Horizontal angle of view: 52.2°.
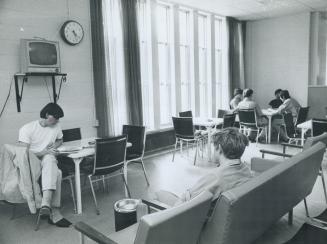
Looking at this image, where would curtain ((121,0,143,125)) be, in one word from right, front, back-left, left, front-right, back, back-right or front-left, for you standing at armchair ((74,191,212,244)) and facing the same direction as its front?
front-right

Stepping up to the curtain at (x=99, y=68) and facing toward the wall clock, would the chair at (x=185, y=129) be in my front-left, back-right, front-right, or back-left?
back-left

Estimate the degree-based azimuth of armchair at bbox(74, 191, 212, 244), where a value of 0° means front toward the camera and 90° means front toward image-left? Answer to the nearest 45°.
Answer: approximately 135°

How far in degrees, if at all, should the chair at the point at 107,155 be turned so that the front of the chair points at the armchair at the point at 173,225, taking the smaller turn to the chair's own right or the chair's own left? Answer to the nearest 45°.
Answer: approximately 135° to the chair's own left

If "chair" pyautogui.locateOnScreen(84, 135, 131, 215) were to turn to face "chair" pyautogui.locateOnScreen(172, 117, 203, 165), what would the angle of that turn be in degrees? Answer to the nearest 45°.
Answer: approximately 90° to its right

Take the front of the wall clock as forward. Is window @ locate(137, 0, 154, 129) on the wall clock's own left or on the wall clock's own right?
on the wall clock's own left

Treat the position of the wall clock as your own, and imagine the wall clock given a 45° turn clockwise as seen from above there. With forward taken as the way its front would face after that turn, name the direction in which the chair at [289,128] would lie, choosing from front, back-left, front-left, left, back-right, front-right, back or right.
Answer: left

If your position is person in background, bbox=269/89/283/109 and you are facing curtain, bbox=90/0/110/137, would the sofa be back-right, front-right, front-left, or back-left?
front-left

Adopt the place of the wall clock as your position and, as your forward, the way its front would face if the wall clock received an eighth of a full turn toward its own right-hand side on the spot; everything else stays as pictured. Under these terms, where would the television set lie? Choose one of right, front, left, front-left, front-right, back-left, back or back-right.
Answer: front-right

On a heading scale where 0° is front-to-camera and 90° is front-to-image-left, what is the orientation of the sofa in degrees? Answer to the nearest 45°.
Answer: approximately 135°

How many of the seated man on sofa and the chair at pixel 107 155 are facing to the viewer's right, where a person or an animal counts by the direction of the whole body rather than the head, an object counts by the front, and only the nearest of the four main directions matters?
0
